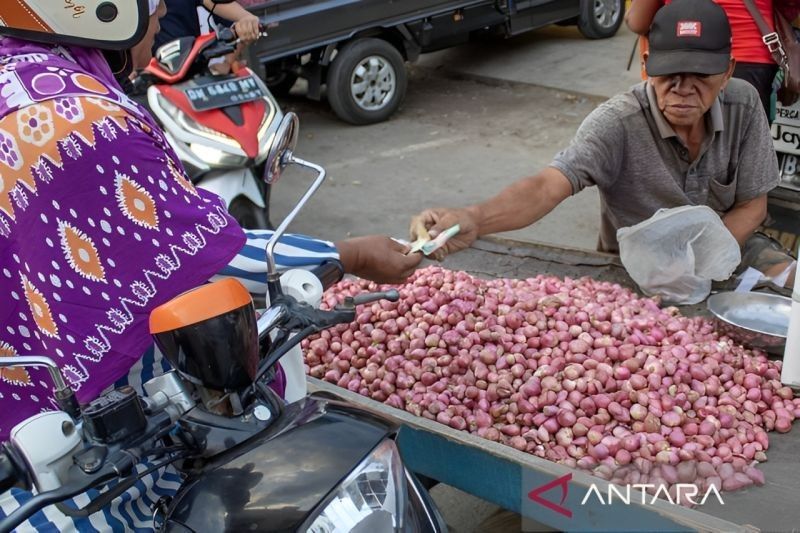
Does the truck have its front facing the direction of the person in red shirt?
no

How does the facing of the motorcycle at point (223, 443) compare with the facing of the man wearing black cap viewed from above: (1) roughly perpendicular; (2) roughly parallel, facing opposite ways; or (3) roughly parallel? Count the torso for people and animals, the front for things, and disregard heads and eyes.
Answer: roughly perpendicular

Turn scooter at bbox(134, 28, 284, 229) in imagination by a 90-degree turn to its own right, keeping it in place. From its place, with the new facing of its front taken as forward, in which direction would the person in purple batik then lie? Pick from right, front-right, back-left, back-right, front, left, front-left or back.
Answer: front-left

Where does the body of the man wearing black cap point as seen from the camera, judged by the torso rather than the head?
toward the camera

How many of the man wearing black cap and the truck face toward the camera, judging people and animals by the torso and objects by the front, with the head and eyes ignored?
1

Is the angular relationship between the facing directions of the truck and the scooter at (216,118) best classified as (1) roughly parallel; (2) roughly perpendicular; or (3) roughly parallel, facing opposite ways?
roughly perpendicular

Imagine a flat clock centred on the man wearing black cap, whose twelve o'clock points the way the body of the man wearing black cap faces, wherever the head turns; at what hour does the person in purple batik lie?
The person in purple batik is roughly at 1 o'clock from the man wearing black cap.

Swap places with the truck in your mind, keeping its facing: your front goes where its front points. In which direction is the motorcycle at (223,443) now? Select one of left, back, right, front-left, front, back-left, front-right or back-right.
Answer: back-right

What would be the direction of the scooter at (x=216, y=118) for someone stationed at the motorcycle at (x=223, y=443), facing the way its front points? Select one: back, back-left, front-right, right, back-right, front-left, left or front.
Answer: back-left

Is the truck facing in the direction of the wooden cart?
no

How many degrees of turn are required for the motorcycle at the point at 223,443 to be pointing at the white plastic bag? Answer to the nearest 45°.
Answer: approximately 90° to its left

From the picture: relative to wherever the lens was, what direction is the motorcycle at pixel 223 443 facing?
facing the viewer and to the right of the viewer

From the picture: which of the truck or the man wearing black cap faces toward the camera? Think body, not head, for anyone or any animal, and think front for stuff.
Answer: the man wearing black cap

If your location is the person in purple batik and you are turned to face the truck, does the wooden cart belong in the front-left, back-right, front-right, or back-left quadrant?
front-right

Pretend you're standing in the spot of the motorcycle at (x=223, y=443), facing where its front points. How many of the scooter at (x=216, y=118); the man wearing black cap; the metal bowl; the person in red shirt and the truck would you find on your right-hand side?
0
